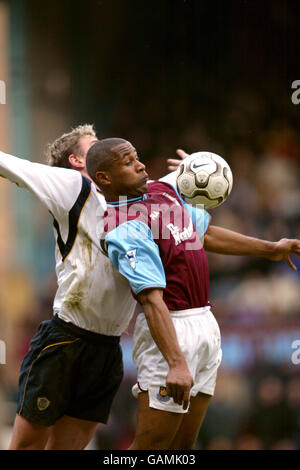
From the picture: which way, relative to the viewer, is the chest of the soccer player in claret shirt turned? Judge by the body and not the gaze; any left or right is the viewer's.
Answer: facing the viewer and to the right of the viewer
